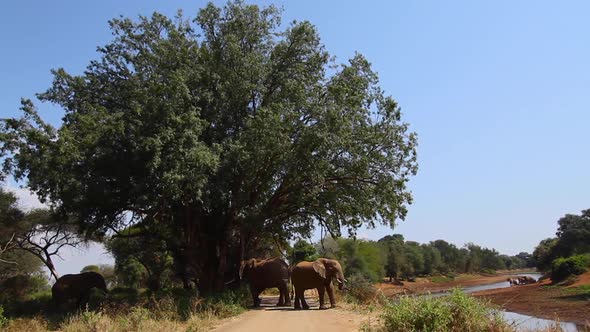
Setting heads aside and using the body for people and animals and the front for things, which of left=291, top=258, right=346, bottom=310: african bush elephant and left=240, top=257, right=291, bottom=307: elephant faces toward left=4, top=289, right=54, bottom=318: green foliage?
the elephant

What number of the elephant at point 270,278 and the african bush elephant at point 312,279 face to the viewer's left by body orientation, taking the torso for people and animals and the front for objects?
1

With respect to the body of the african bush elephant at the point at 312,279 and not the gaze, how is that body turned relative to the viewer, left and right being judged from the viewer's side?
facing to the right of the viewer

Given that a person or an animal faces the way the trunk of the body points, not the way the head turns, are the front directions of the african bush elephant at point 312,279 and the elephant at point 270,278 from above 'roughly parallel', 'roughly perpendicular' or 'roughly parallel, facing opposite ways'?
roughly parallel, facing opposite ways

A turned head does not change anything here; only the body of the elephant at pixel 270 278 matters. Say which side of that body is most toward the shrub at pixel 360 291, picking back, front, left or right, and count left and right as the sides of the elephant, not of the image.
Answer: back

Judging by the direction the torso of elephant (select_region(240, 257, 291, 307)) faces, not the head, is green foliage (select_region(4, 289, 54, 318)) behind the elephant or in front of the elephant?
in front

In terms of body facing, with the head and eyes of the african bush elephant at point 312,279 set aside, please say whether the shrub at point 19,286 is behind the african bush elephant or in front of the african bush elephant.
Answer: behind

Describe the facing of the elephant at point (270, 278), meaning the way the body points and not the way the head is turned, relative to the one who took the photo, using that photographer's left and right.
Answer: facing to the left of the viewer
